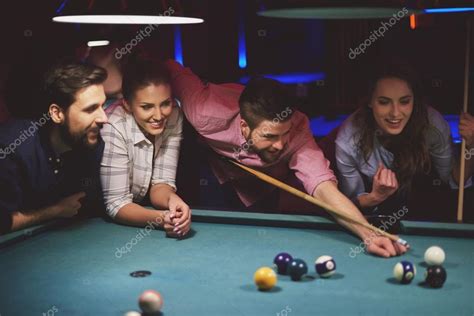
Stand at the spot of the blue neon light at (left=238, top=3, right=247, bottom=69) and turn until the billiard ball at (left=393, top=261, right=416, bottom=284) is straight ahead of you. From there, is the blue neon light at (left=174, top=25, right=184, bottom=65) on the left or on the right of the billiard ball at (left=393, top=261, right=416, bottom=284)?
right

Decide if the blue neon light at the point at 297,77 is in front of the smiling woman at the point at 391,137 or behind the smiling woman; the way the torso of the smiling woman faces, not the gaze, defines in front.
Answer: behind

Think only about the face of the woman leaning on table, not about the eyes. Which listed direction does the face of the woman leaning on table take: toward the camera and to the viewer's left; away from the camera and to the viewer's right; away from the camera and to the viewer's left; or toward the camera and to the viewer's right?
toward the camera and to the viewer's right

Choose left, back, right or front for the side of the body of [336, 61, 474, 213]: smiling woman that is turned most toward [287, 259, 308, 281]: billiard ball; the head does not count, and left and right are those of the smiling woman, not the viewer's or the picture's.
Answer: front

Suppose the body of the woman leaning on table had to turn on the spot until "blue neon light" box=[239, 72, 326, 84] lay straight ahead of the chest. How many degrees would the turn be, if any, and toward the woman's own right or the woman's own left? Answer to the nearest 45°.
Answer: approximately 135° to the woman's own left

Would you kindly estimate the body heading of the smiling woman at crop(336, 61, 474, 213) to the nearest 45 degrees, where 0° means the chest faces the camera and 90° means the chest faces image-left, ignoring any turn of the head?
approximately 0°

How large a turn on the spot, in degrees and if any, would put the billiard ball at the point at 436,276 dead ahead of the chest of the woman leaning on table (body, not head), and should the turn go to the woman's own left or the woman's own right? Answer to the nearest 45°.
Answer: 0° — they already face it

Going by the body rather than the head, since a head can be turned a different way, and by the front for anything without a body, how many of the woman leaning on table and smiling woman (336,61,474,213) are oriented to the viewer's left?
0

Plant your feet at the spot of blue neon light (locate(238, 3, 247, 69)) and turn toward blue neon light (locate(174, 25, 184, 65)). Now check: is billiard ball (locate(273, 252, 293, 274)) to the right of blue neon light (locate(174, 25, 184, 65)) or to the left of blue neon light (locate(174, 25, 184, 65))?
left

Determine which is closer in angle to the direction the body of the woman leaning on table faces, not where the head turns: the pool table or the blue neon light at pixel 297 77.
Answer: the pool table

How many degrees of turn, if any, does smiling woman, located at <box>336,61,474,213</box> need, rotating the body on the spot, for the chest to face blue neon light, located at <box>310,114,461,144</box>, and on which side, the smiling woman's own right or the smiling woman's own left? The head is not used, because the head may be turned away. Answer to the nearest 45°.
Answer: approximately 180°
